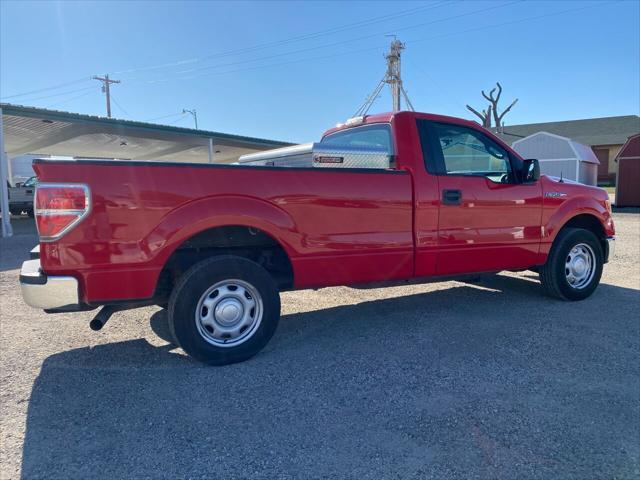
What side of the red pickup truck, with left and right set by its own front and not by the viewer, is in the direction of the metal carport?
left

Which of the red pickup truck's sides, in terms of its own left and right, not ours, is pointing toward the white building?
front

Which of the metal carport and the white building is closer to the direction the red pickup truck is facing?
the white building

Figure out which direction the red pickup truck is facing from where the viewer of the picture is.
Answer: facing away from the viewer and to the right of the viewer

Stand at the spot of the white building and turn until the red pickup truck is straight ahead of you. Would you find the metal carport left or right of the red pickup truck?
right
